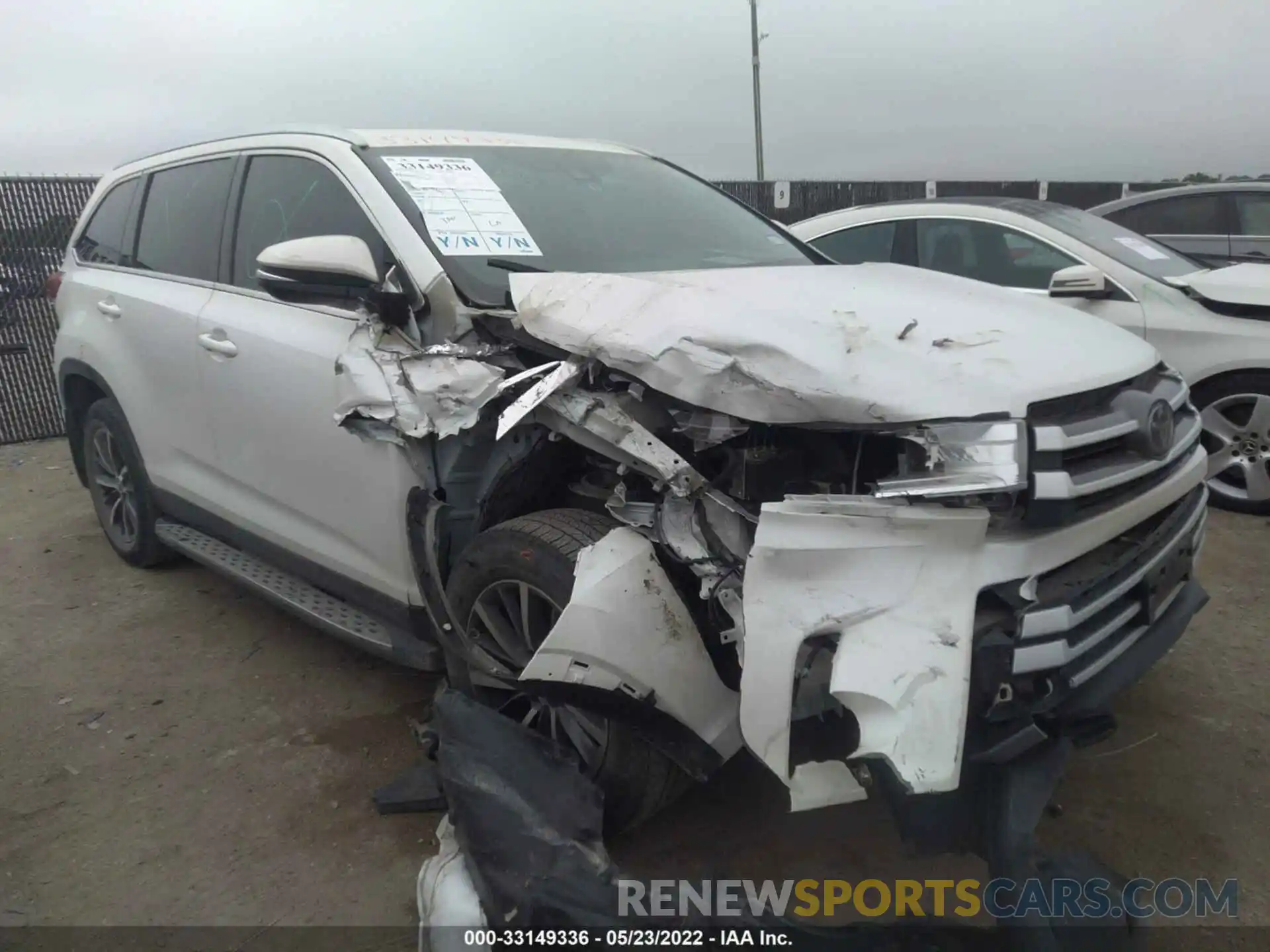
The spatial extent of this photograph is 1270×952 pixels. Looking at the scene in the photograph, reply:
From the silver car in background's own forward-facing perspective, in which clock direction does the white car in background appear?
The white car in background is roughly at 3 o'clock from the silver car in background.

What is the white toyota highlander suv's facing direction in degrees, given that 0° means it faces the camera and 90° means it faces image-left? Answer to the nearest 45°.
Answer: approximately 315°

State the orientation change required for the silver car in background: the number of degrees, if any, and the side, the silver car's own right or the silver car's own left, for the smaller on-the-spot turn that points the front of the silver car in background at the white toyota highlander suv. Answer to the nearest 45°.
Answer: approximately 90° to the silver car's own right

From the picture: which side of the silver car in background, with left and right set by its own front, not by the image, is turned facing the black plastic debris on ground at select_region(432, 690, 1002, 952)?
right

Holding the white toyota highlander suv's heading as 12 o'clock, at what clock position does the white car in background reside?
The white car in background is roughly at 9 o'clock from the white toyota highlander suv.

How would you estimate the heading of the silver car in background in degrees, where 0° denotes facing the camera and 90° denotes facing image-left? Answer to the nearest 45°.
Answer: approximately 270°

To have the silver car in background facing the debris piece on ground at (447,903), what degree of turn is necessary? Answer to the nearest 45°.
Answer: approximately 90° to its right
